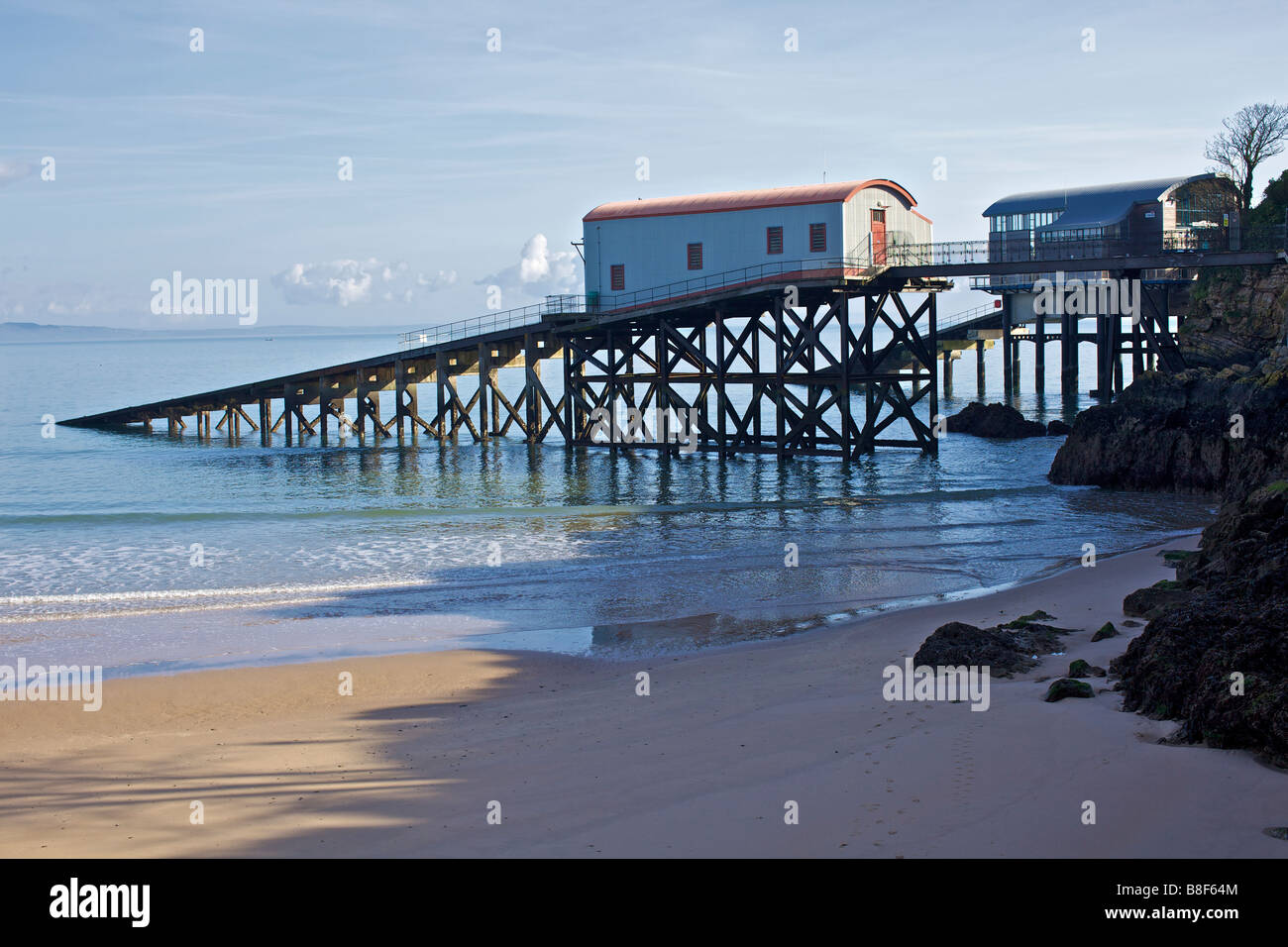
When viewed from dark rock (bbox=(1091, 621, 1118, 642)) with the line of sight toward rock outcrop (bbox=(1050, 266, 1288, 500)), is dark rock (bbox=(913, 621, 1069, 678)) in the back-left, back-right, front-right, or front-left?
back-left

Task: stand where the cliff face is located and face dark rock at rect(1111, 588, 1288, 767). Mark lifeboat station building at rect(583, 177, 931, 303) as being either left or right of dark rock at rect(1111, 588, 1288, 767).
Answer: right
